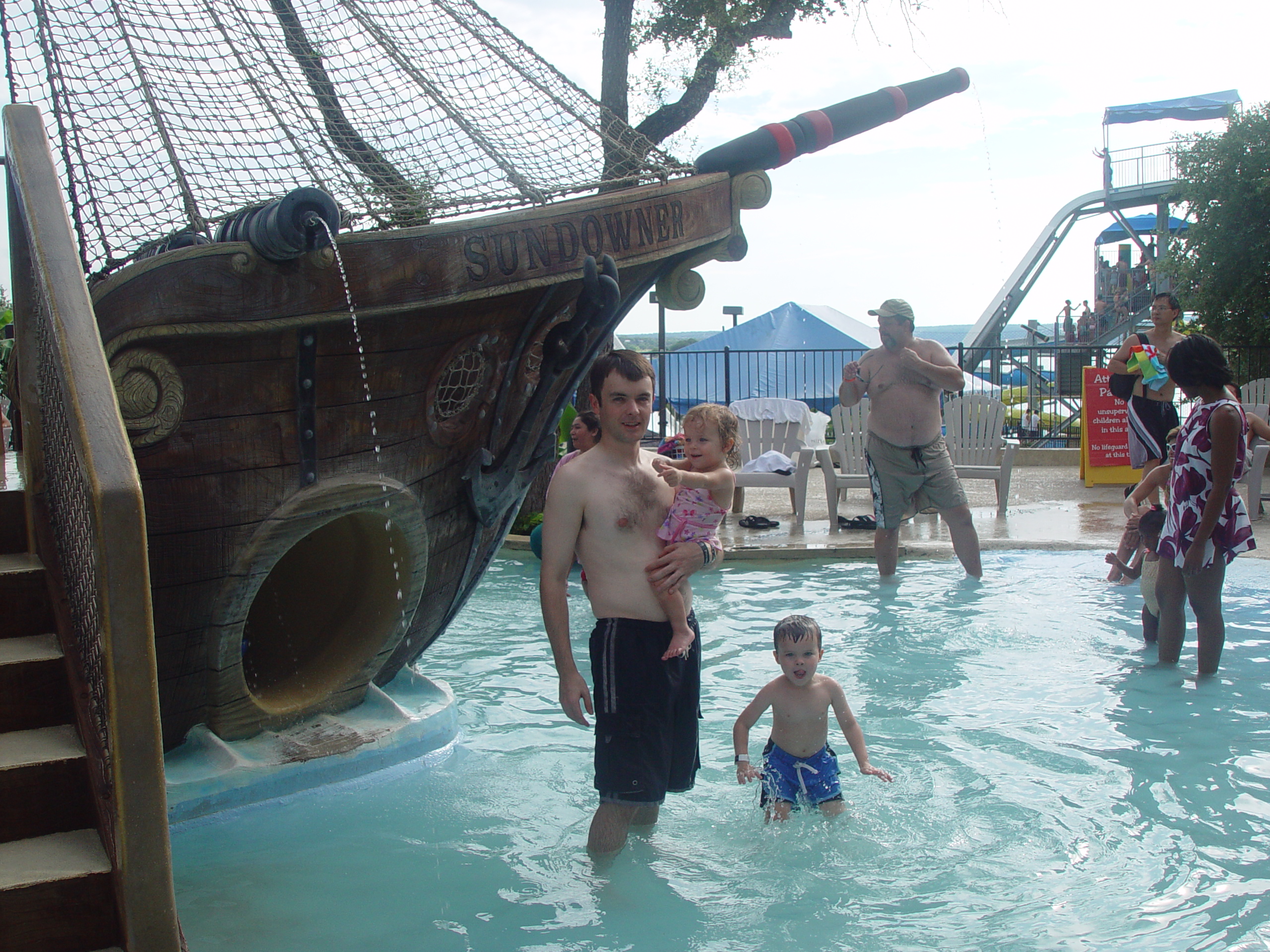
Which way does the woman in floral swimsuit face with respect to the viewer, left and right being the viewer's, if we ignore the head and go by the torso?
facing to the left of the viewer

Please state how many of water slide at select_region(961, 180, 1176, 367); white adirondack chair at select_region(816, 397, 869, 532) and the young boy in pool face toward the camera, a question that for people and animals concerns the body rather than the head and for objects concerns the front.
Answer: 2

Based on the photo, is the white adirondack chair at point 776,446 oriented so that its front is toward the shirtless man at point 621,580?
yes

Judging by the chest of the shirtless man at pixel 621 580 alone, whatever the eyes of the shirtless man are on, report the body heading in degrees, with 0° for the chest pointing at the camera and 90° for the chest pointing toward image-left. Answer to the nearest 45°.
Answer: approximately 315°

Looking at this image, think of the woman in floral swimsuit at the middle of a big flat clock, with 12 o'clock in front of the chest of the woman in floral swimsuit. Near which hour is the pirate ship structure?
The pirate ship structure is roughly at 11 o'clock from the woman in floral swimsuit.

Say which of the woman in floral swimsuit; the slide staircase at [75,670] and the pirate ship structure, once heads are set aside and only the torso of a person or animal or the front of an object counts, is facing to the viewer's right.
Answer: the pirate ship structure
